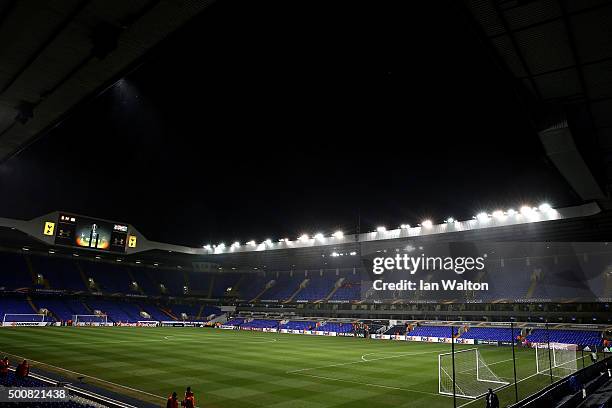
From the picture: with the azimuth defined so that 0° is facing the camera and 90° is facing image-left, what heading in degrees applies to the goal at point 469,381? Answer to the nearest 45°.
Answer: approximately 135°

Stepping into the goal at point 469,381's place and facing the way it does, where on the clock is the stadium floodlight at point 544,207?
The stadium floodlight is roughly at 2 o'clock from the goal.

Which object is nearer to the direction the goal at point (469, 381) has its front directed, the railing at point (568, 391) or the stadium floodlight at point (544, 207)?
the stadium floodlight

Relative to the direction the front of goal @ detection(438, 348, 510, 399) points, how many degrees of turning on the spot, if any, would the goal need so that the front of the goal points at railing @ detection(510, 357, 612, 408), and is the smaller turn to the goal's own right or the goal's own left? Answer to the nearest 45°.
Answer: approximately 180°
